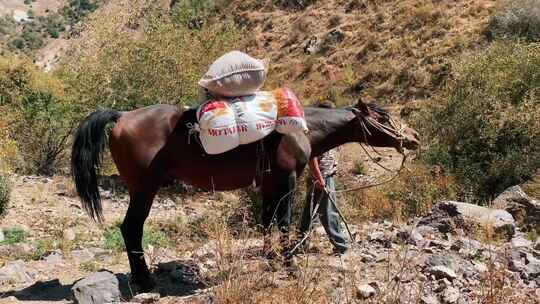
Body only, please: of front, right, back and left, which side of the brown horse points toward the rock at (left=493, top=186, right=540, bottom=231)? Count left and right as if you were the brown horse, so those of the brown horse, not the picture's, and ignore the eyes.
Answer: front

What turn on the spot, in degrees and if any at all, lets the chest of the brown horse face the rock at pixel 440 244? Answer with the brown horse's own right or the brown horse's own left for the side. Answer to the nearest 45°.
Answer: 0° — it already faces it

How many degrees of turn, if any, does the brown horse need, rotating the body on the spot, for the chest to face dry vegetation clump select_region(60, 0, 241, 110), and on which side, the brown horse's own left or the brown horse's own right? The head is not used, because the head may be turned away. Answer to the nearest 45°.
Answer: approximately 90° to the brown horse's own left

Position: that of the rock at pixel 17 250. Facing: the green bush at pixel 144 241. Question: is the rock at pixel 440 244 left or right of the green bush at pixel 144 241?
right

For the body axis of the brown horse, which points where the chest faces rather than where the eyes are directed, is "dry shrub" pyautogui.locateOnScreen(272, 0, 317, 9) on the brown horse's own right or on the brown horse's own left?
on the brown horse's own left

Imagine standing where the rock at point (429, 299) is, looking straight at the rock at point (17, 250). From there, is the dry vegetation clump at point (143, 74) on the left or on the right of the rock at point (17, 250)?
right

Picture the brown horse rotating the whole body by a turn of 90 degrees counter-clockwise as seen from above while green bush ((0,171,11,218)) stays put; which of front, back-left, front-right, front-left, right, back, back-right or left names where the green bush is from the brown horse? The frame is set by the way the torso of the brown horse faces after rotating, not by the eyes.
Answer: front-left

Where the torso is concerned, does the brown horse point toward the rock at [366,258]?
yes

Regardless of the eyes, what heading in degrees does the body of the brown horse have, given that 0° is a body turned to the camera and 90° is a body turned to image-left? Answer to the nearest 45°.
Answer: approximately 270°

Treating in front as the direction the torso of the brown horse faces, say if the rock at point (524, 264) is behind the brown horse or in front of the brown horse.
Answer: in front

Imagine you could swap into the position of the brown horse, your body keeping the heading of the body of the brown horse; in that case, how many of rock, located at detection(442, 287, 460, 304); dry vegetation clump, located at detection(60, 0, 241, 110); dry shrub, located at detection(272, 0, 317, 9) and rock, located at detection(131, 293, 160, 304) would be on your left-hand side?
2

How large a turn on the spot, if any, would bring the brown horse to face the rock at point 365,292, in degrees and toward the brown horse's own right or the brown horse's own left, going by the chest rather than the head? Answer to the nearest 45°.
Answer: approximately 45° to the brown horse's own right

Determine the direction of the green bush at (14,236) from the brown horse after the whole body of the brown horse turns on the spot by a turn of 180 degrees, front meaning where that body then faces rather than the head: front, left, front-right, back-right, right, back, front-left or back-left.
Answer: front-right

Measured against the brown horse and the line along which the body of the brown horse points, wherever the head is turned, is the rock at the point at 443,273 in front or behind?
in front

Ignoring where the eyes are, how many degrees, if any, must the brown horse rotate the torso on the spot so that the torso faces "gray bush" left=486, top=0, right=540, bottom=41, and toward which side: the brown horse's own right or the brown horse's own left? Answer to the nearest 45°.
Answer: approximately 45° to the brown horse's own left

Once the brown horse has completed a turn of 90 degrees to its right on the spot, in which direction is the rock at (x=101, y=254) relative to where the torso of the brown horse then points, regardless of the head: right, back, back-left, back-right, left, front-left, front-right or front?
back-right

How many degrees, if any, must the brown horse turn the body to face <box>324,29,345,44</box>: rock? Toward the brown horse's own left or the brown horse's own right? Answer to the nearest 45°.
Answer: approximately 90° to the brown horse's own left
